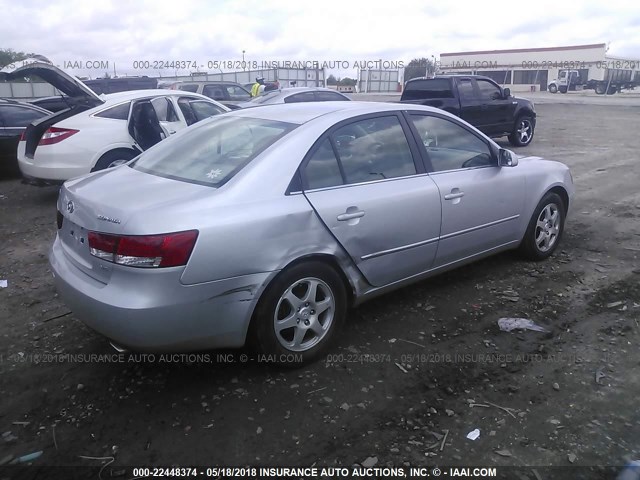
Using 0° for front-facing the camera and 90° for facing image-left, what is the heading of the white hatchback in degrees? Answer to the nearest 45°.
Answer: approximately 225°

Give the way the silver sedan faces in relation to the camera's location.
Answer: facing away from the viewer and to the right of the viewer

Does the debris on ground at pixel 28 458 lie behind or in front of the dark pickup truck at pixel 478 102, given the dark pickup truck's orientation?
behind

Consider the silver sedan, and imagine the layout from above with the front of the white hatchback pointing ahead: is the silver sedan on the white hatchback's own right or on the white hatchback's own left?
on the white hatchback's own right

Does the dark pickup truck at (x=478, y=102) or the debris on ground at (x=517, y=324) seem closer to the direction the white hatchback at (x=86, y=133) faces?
the dark pickup truck

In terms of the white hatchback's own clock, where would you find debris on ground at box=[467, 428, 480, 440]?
The debris on ground is roughly at 4 o'clock from the white hatchback.

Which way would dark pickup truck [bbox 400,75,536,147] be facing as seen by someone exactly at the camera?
facing away from the viewer and to the right of the viewer

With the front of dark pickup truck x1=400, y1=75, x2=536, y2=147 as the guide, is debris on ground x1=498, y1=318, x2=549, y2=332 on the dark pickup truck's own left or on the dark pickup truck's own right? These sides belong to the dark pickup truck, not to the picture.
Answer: on the dark pickup truck's own right

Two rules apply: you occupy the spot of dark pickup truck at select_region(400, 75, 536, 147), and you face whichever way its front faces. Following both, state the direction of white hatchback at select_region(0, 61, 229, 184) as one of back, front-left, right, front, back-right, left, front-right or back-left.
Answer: back

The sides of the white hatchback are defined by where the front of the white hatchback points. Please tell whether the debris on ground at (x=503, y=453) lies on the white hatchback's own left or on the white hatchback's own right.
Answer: on the white hatchback's own right

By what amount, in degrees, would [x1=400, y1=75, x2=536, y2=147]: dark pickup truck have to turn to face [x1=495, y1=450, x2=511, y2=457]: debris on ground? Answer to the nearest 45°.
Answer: approximately 135° to its right

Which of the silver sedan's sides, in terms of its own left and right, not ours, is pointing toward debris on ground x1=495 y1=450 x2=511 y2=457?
right

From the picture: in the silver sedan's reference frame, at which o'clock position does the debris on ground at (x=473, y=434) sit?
The debris on ground is roughly at 3 o'clock from the silver sedan.
